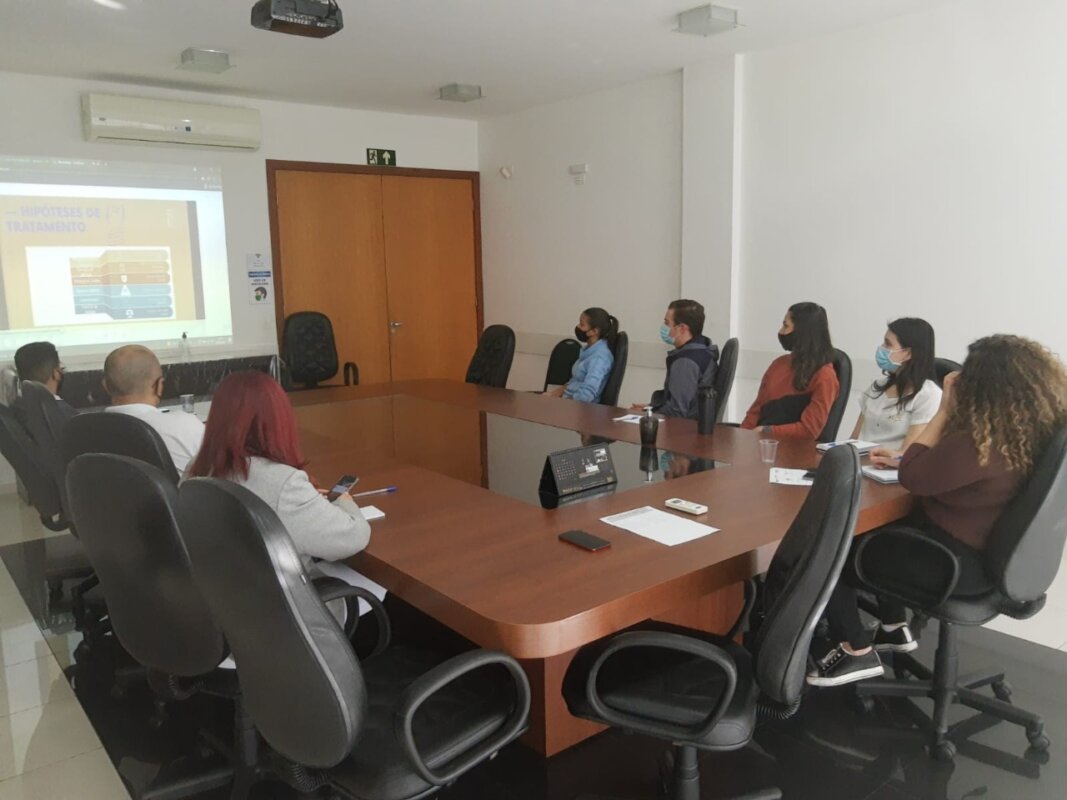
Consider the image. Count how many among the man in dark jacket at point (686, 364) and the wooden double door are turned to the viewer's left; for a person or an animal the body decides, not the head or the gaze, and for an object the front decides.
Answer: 1

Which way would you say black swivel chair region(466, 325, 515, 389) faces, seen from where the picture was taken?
facing the viewer and to the left of the viewer

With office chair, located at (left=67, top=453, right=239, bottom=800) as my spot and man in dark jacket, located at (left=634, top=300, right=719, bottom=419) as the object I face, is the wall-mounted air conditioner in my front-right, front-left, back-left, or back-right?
front-left

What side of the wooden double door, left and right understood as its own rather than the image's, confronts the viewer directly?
front

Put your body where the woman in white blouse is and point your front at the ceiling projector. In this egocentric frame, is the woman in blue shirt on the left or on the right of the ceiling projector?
right

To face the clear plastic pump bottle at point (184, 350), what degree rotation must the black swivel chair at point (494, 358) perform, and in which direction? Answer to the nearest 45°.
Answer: approximately 45° to its right

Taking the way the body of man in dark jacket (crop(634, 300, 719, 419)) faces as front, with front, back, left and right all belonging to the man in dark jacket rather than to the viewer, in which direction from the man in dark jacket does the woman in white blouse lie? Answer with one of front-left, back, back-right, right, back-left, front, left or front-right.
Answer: back-left

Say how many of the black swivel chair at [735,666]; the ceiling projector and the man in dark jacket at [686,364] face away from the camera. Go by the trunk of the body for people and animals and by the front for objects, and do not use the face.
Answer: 1

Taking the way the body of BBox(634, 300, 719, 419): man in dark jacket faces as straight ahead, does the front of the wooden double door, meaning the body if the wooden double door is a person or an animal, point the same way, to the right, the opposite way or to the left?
to the left

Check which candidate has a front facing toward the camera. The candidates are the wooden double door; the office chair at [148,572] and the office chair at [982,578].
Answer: the wooden double door

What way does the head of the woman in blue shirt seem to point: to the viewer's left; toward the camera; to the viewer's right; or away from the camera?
to the viewer's left

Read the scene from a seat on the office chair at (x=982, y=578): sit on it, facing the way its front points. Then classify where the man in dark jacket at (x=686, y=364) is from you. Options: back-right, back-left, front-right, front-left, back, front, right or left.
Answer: front

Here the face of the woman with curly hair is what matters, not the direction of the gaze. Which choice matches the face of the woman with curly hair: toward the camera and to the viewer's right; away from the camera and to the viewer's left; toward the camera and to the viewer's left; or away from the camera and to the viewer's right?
away from the camera and to the viewer's left

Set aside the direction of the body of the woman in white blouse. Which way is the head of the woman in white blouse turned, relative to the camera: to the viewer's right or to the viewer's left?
to the viewer's left

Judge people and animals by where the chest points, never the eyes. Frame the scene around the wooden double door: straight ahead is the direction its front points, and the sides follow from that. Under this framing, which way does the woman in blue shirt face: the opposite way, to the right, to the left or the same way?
to the right

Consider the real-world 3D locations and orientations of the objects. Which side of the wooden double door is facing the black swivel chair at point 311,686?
front

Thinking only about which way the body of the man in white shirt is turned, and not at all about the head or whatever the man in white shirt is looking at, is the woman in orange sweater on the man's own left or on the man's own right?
on the man's own right

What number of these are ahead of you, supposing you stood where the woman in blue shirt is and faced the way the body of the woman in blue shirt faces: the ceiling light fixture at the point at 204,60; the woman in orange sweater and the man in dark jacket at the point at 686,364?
1

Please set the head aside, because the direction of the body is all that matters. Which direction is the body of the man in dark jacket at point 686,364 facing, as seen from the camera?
to the viewer's left

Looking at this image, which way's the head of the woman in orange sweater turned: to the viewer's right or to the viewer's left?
to the viewer's left
